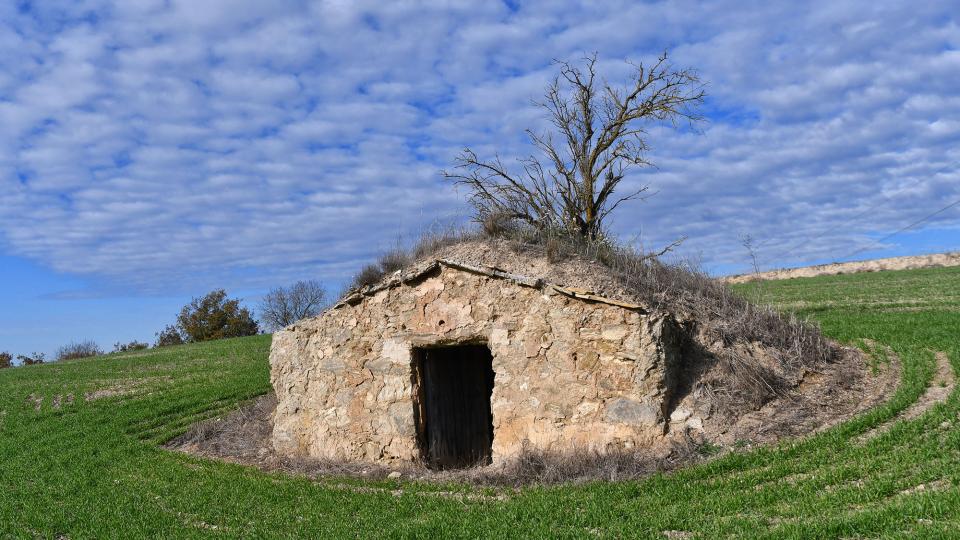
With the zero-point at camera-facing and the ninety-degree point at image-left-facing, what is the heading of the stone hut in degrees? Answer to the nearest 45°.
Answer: approximately 0°

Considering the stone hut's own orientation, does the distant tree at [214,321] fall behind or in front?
behind
